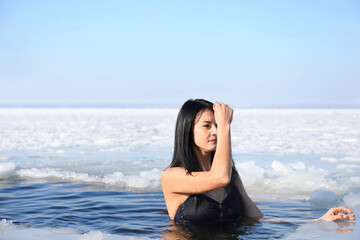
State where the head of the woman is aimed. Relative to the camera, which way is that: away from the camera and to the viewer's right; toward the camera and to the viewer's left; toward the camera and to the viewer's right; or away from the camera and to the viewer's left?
toward the camera and to the viewer's right

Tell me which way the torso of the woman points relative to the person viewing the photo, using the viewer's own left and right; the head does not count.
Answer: facing the viewer and to the right of the viewer
